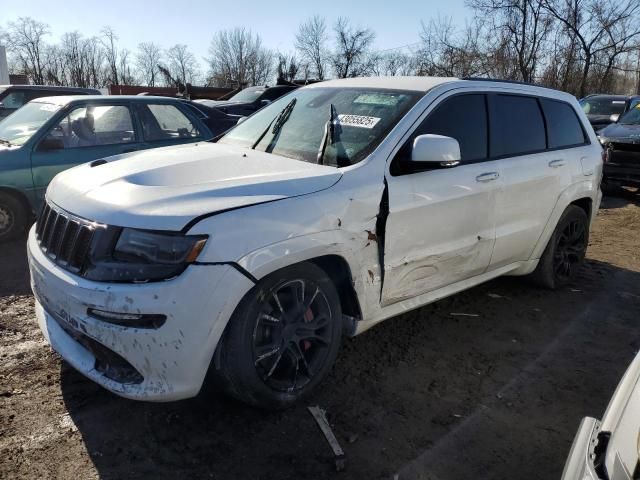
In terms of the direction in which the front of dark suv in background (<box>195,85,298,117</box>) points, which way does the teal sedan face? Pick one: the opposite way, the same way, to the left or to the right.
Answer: the same way

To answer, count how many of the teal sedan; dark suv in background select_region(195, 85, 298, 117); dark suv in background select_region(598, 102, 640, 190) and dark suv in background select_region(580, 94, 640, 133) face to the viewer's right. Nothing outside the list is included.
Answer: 0

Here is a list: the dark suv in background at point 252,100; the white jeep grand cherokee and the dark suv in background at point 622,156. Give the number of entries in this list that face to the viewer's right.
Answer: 0

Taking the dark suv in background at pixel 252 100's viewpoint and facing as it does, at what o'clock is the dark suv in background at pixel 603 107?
the dark suv in background at pixel 603 107 is roughly at 8 o'clock from the dark suv in background at pixel 252 100.

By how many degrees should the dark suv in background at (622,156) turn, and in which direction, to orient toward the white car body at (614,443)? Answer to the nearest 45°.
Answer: approximately 45° to its left

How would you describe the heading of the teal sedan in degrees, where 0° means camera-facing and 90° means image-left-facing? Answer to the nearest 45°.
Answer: approximately 45°

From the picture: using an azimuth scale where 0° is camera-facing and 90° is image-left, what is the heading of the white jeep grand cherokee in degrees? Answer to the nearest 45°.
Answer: approximately 45°

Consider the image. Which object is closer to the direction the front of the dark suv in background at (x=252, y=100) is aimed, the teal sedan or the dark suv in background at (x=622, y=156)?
the teal sedan

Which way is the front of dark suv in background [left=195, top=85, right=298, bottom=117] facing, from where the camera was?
facing the viewer and to the left of the viewer

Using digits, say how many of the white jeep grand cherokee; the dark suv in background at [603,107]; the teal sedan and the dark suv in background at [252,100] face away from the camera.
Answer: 0

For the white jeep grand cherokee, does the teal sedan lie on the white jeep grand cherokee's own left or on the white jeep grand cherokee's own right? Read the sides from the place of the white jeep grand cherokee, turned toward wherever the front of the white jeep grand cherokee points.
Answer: on the white jeep grand cherokee's own right

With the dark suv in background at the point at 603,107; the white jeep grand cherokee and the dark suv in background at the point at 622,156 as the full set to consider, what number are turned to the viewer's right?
0
